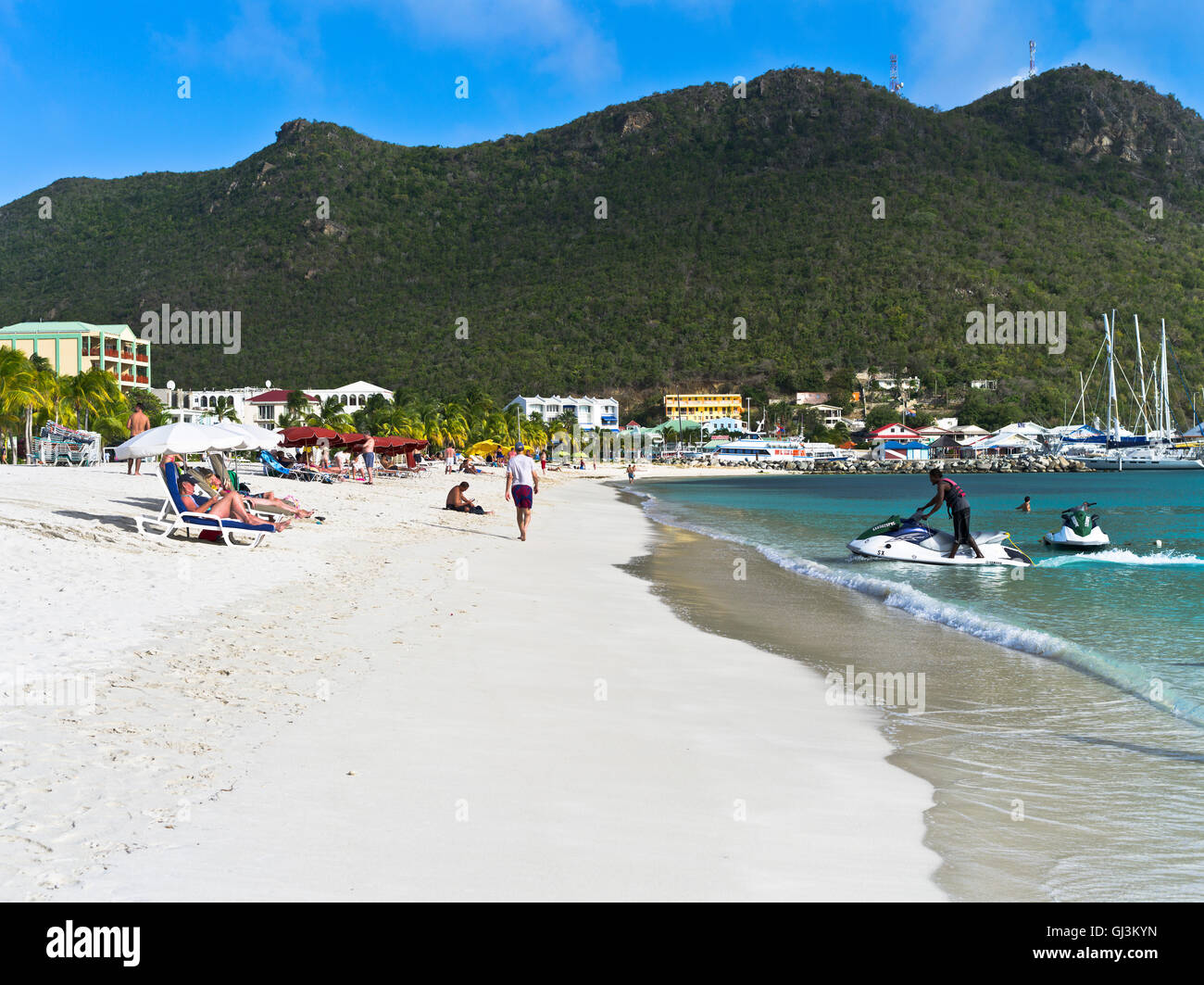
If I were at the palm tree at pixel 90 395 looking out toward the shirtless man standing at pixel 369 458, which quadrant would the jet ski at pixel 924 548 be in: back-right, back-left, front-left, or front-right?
front-right

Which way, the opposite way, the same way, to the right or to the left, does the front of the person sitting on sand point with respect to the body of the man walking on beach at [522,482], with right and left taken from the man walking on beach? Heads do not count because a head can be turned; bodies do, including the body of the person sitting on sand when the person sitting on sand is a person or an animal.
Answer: to the right

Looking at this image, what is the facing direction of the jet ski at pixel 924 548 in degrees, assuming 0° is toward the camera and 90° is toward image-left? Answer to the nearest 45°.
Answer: approximately 90°

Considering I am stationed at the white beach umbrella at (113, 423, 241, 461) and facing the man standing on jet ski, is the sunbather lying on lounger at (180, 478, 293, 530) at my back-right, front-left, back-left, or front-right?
front-right

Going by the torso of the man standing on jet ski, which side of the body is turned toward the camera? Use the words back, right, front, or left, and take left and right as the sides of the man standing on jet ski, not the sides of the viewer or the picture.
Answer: left

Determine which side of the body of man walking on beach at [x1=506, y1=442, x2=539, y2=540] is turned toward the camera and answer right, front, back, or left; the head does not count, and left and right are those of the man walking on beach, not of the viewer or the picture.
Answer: back

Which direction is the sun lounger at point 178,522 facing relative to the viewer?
to the viewer's right

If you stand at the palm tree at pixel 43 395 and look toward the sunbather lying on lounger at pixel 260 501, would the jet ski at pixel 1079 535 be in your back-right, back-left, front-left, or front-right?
front-left
